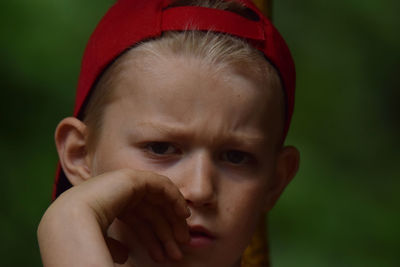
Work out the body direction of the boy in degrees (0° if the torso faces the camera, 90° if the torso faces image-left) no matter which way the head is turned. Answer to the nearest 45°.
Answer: approximately 0°
